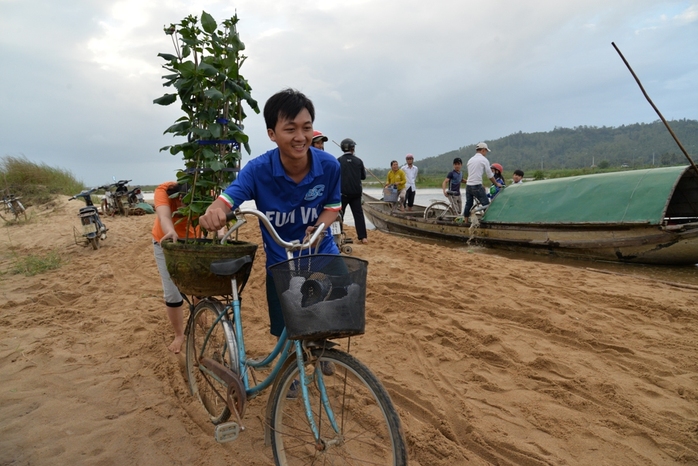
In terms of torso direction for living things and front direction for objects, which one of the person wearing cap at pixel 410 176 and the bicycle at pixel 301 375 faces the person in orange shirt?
the person wearing cap

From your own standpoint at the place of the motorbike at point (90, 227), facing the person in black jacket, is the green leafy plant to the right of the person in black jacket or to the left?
right

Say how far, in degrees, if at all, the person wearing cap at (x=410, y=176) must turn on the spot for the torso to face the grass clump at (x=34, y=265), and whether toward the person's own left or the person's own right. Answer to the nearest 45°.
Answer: approximately 45° to the person's own right

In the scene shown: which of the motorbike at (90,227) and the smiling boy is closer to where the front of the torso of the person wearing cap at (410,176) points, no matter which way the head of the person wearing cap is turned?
the smiling boy

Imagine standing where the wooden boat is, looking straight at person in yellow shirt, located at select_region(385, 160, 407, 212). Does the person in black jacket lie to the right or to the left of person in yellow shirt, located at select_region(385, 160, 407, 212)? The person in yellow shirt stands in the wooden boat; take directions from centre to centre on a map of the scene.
left

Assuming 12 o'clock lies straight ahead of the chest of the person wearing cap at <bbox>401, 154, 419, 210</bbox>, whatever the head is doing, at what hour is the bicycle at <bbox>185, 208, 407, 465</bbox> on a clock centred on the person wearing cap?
The bicycle is roughly at 12 o'clock from the person wearing cap.

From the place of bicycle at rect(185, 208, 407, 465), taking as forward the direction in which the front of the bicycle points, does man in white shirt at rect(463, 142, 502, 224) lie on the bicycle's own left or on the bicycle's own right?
on the bicycle's own left

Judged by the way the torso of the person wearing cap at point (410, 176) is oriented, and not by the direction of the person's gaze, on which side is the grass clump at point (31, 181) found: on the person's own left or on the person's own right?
on the person's own right

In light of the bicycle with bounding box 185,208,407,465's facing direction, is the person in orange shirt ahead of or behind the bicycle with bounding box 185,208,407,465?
behind

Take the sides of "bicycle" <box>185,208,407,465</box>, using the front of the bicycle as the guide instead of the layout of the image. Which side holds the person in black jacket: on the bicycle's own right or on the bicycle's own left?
on the bicycle's own left

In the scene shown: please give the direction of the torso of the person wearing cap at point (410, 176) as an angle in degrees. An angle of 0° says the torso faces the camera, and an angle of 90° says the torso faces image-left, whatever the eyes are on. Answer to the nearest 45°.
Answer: approximately 0°

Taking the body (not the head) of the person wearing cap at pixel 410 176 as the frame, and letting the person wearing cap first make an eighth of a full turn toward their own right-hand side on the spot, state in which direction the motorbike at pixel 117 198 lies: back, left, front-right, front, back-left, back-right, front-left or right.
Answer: front-right
